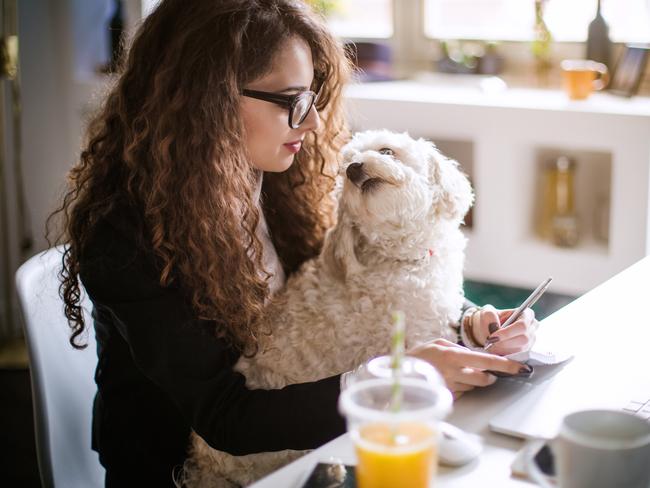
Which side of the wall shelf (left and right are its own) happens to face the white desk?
front

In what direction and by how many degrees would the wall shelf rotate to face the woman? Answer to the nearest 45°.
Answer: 0° — it already faces them

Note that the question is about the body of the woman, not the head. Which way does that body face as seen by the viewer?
to the viewer's right

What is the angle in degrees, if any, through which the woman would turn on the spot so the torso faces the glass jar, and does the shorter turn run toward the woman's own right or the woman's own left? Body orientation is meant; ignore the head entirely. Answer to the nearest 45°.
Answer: approximately 45° to the woman's own left

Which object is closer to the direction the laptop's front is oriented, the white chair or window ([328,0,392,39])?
the white chair

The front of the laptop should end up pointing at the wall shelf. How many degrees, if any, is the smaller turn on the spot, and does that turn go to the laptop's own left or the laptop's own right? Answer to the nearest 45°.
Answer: approximately 135° to the laptop's own right

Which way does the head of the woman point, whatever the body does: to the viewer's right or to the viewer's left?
to the viewer's right

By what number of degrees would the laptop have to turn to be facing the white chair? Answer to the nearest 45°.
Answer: approximately 45° to its right

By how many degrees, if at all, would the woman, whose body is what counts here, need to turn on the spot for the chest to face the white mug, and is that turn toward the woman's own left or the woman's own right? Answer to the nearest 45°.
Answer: approximately 45° to the woman's own right

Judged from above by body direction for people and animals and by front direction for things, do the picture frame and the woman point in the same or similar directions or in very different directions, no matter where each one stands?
very different directions

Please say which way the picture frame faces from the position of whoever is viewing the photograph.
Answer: facing the viewer and to the left of the viewer

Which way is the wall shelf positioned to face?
toward the camera

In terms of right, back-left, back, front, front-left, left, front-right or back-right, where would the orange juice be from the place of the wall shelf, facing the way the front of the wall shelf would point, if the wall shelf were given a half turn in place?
back

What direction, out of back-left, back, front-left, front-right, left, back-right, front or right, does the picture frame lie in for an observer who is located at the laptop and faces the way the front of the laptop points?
back-right
